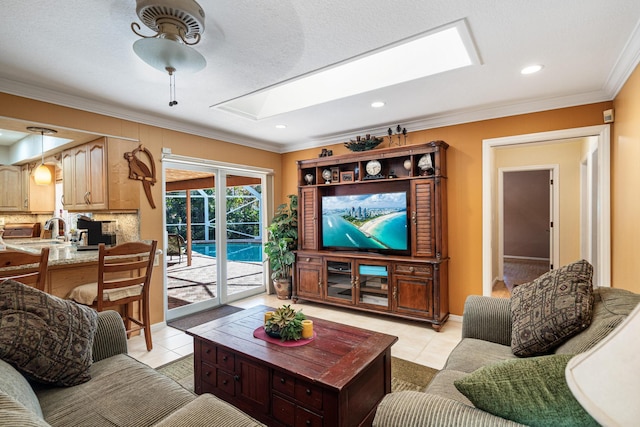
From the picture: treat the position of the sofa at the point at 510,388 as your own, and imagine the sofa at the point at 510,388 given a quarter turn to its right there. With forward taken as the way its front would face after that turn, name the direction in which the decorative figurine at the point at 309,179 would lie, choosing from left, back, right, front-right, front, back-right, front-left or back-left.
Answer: front-left

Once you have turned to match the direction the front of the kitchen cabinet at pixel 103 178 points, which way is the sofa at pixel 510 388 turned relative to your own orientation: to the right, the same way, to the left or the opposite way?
to the right

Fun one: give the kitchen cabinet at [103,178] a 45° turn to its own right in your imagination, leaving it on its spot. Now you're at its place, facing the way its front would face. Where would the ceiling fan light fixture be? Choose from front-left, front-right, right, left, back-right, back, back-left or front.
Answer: left

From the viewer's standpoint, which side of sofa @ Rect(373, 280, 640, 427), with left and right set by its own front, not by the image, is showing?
left

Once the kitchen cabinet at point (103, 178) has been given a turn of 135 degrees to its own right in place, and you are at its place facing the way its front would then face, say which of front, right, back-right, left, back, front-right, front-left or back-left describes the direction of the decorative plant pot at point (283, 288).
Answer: right

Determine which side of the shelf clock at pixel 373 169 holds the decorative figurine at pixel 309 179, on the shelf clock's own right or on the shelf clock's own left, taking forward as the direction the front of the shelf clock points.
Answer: on the shelf clock's own right

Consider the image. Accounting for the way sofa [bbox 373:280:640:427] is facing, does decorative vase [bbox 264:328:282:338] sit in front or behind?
in front

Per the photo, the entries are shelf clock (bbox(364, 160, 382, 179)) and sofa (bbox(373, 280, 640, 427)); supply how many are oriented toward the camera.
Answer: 1

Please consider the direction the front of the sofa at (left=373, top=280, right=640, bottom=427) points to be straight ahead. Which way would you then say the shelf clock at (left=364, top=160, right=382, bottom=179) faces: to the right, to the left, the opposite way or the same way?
to the left

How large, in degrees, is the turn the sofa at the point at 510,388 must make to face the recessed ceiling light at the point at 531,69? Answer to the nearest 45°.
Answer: approximately 90° to its right

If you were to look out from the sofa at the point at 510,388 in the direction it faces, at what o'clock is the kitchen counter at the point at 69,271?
The kitchen counter is roughly at 12 o'clock from the sofa.

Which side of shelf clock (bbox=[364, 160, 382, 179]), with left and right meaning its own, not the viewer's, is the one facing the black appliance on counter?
right
